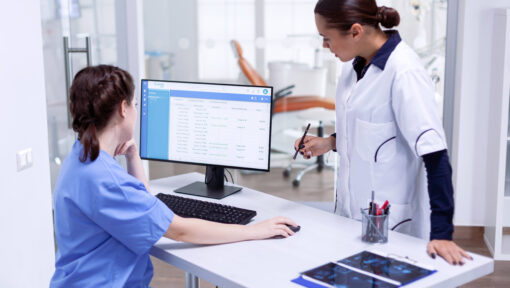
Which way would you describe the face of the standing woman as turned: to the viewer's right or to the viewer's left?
to the viewer's left

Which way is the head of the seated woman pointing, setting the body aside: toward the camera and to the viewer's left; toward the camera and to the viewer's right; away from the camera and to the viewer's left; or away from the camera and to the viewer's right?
away from the camera and to the viewer's right

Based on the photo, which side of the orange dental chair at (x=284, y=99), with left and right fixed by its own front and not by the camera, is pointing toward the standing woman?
right

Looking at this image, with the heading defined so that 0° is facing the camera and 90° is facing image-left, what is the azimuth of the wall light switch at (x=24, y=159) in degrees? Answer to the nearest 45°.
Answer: approximately 315°

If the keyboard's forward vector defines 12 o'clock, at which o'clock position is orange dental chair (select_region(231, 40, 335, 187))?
The orange dental chair is roughly at 5 o'clock from the keyboard.

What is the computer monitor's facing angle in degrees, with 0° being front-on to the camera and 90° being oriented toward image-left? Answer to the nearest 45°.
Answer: approximately 45°

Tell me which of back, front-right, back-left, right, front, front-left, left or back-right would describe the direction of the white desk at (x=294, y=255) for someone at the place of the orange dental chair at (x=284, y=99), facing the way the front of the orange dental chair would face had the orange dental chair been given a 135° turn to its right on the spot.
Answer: front-left

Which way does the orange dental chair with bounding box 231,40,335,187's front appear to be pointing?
to the viewer's right

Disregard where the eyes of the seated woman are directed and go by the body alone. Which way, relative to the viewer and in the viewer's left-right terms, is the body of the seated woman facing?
facing away from the viewer and to the right of the viewer

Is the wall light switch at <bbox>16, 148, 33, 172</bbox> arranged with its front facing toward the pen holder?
yes
